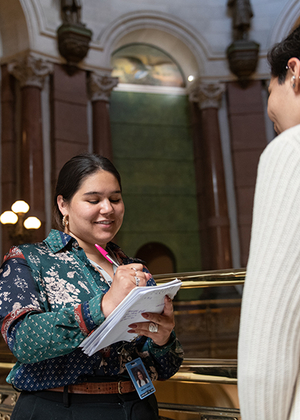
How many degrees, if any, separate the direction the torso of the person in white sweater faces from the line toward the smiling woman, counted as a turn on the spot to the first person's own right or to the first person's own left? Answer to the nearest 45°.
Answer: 0° — they already face them

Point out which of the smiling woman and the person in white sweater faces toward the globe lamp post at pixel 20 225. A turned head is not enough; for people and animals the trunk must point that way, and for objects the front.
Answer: the person in white sweater

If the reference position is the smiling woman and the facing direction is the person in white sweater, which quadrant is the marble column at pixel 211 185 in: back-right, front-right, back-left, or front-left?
back-left

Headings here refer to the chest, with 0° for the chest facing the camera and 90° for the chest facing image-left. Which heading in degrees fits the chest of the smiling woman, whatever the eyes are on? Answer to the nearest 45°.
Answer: approximately 315°

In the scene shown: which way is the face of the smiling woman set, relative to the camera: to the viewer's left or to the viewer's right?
to the viewer's right

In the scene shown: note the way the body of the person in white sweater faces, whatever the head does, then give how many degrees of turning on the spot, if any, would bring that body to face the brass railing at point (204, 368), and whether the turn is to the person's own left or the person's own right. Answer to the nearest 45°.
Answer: approximately 45° to the person's own right
